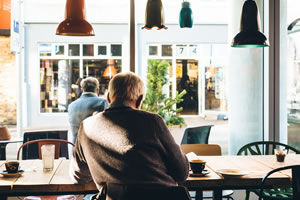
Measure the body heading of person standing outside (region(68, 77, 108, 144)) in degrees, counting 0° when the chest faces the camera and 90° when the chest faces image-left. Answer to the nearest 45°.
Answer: approximately 180°

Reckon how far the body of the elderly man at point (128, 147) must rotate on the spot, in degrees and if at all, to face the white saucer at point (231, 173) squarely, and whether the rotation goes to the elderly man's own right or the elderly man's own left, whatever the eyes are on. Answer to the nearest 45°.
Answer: approximately 45° to the elderly man's own right

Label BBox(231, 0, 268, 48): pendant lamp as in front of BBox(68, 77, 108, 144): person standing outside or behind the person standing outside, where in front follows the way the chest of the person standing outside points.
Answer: behind

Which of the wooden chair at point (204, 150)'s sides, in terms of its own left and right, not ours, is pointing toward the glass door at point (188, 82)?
back

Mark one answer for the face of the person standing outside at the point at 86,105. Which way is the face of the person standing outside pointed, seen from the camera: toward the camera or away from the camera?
away from the camera

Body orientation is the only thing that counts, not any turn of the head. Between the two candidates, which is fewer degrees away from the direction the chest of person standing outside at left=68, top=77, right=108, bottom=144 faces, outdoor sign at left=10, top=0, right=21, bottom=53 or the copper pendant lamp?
the outdoor sign

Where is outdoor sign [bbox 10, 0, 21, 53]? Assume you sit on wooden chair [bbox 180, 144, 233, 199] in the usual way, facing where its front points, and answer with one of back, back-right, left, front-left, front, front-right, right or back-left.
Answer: back-right

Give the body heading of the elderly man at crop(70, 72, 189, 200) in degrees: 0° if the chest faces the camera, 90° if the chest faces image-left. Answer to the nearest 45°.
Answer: approximately 180°
